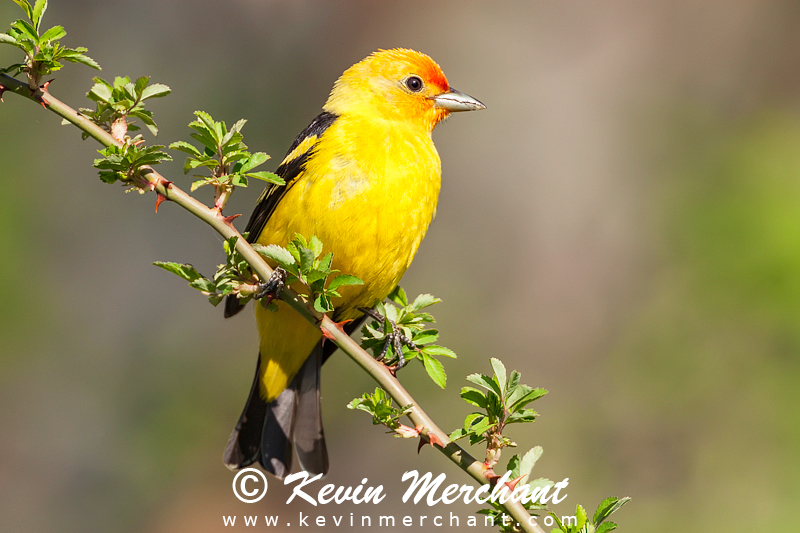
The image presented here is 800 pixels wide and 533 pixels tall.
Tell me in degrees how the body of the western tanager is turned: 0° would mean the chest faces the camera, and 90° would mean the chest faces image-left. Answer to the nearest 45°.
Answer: approximately 315°
